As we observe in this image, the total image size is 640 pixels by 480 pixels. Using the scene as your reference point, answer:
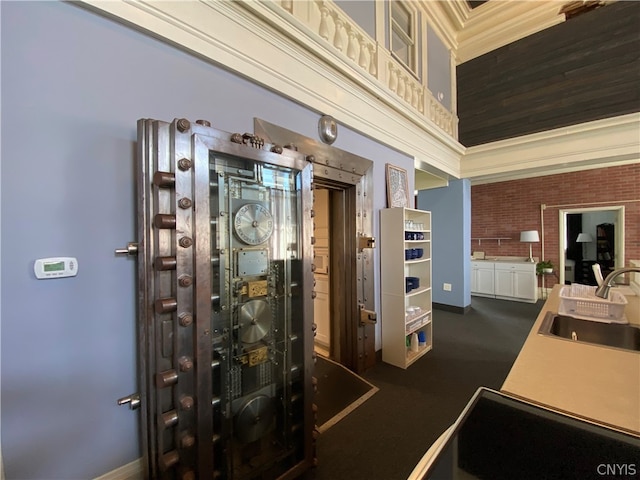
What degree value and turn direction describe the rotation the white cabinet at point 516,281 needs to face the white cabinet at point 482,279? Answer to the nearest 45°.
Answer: approximately 90° to its right

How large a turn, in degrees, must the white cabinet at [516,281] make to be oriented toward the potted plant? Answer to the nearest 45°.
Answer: approximately 135° to its left

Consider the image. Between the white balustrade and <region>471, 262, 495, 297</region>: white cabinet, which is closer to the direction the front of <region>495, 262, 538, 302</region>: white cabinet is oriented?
the white balustrade

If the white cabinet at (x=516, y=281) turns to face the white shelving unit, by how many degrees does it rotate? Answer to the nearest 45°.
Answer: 0° — it already faces it

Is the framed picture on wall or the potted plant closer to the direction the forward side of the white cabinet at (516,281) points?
the framed picture on wall

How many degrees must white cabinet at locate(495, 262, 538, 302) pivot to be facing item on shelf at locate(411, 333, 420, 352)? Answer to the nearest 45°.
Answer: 0° — it already faces it

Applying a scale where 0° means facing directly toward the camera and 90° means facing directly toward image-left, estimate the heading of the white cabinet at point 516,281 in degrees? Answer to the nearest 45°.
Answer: approximately 0°

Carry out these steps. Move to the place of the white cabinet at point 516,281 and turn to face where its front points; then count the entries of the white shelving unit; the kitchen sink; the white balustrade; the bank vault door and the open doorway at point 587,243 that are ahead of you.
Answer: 4
